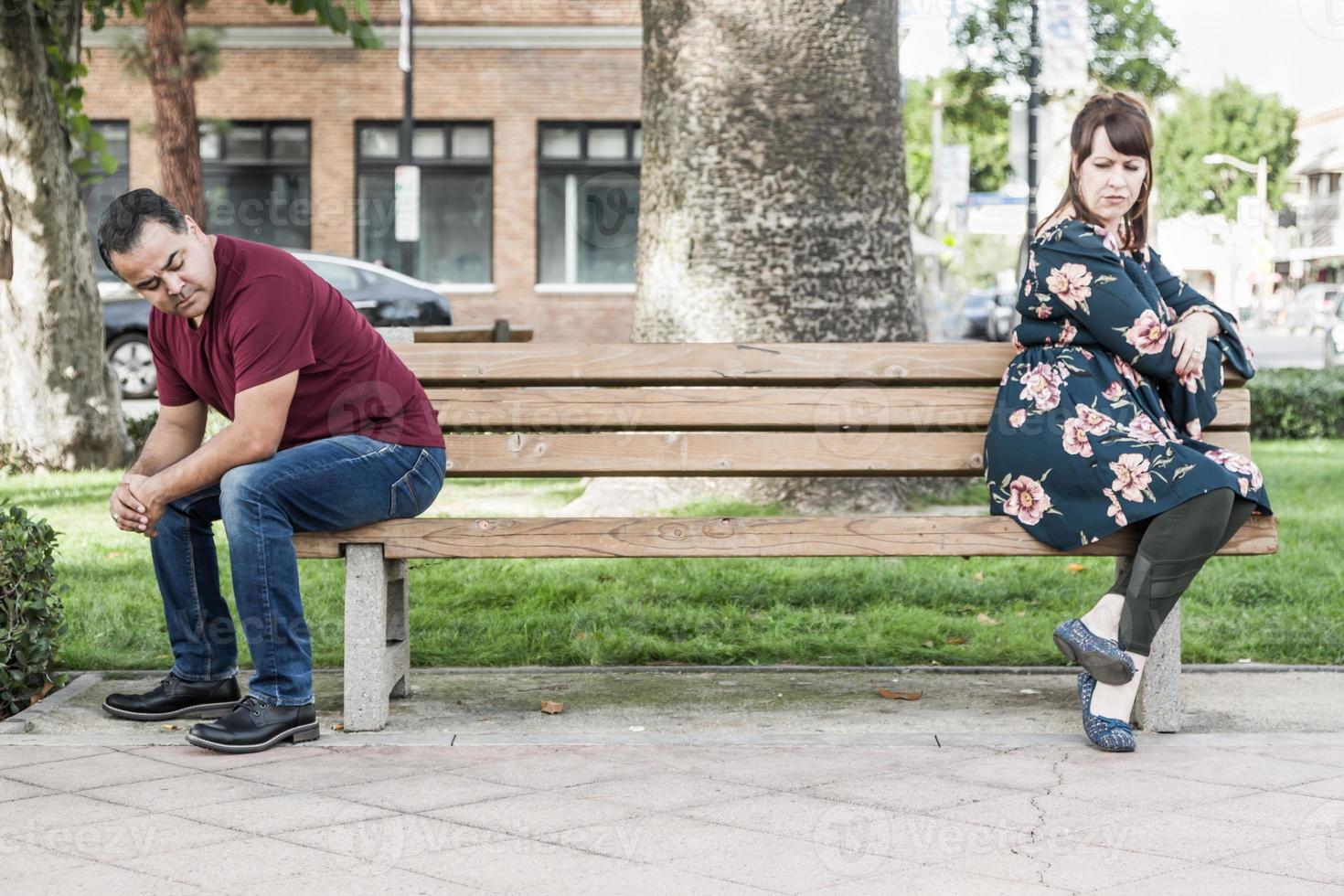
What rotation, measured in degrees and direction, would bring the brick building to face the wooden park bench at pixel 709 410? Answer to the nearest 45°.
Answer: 0° — it already faces it

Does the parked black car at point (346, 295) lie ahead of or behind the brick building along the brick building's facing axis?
ahead

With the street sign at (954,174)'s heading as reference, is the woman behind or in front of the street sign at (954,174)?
in front

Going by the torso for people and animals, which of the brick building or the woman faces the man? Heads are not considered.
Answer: the brick building

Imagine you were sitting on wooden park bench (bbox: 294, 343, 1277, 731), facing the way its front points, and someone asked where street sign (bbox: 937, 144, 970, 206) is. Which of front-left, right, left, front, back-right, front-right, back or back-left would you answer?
back

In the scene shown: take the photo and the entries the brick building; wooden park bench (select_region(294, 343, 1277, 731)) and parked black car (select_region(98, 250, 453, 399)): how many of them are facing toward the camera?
2

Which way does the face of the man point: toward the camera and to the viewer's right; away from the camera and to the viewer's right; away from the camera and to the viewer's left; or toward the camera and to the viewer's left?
toward the camera and to the viewer's left
